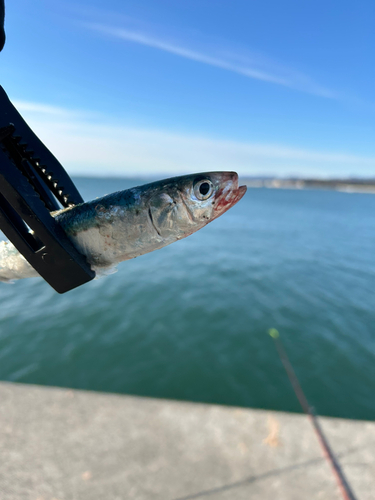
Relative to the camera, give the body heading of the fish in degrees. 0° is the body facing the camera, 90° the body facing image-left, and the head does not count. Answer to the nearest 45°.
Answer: approximately 270°
